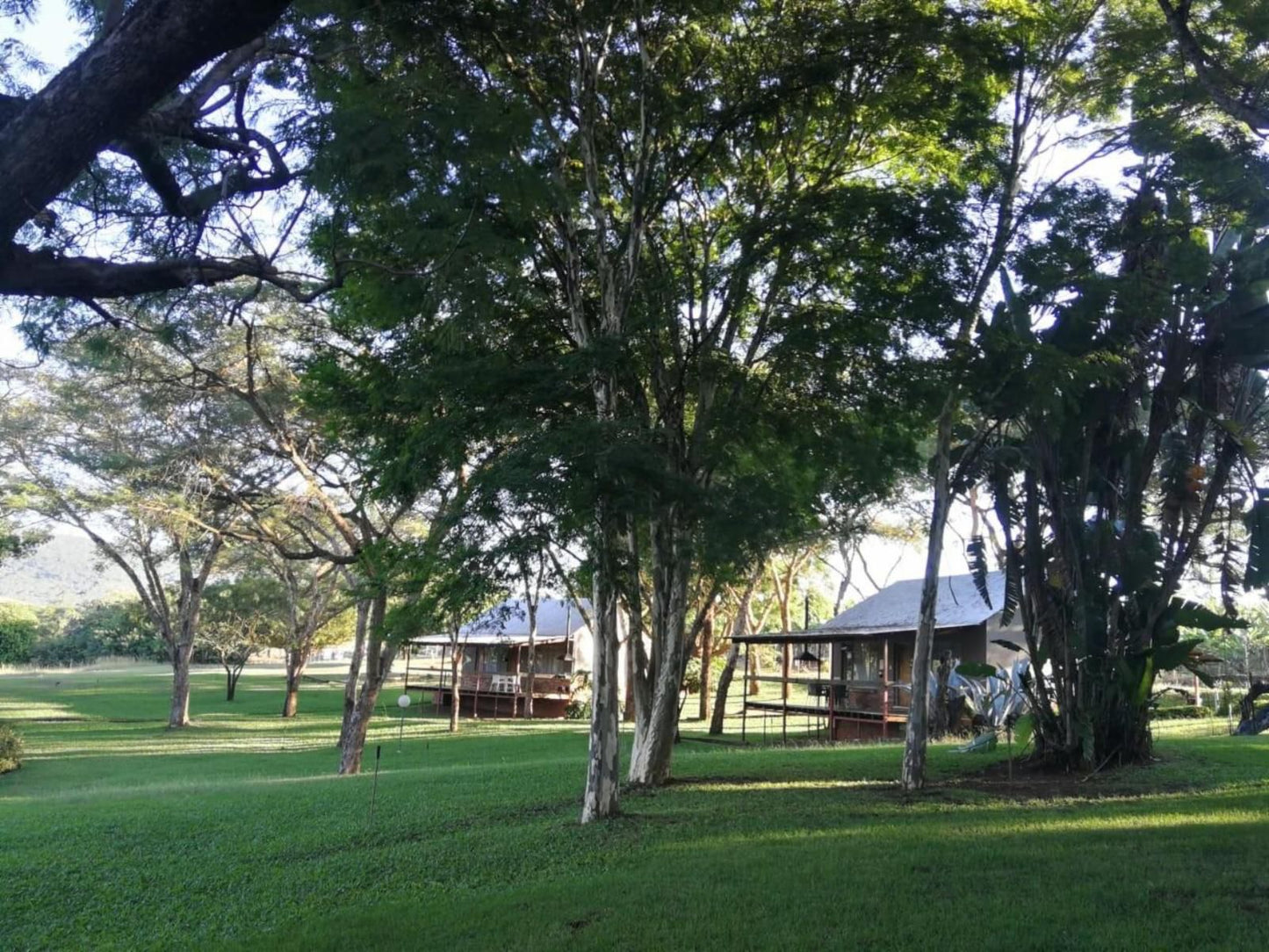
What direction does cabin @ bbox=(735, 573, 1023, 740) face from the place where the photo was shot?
facing the viewer and to the left of the viewer

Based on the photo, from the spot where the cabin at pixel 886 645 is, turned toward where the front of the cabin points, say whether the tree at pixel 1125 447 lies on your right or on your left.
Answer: on your left

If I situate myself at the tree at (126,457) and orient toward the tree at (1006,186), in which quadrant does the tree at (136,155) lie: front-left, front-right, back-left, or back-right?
front-right

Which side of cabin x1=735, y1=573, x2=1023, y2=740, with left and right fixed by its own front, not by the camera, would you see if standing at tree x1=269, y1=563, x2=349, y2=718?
right

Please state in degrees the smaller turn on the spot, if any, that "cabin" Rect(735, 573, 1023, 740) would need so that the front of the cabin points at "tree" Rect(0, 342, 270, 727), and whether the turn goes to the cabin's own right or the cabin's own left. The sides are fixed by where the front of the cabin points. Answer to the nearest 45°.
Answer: approximately 45° to the cabin's own right

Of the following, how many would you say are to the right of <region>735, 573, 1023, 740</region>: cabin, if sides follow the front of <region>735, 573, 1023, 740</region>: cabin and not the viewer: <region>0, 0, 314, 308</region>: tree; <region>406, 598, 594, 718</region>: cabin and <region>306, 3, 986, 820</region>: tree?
1

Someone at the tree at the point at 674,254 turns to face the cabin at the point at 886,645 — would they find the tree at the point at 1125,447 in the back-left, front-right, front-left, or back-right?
front-right

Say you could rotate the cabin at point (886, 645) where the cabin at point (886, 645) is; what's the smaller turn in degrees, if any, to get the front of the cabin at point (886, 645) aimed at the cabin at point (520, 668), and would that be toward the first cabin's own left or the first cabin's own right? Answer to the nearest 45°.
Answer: approximately 90° to the first cabin's own right

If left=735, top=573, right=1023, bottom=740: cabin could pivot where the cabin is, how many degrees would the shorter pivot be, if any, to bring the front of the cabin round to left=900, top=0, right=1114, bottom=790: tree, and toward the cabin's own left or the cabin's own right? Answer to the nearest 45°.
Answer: approximately 45° to the cabin's own left

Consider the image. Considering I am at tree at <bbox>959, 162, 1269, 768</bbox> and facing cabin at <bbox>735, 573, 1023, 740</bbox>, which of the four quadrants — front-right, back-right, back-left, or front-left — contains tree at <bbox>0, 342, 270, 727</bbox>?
front-left

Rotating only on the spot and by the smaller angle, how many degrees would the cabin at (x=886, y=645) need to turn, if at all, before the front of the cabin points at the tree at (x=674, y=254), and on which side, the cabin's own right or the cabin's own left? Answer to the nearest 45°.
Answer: approximately 45° to the cabin's own left

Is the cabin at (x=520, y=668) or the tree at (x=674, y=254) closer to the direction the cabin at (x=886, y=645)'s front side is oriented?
the tree

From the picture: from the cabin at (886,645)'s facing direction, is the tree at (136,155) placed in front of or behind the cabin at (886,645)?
in front
